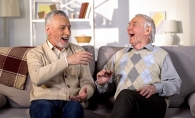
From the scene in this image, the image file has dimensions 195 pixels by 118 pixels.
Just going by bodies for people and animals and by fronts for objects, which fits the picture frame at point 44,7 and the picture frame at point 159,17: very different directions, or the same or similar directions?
same or similar directions

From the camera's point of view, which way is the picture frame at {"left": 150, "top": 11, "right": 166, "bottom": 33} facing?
toward the camera

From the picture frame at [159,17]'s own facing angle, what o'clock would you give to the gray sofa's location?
The gray sofa is roughly at 12 o'clock from the picture frame.

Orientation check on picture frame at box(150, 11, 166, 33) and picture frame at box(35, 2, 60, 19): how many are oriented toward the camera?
2

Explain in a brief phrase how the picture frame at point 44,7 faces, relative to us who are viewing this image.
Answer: facing the viewer

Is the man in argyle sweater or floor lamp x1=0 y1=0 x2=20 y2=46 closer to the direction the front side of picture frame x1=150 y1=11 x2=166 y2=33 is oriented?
the man in argyle sweater

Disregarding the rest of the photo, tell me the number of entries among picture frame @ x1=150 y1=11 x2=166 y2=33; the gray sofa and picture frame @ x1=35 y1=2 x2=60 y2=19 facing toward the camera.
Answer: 3

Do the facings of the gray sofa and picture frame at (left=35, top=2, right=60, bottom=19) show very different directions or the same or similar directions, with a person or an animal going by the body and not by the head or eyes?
same or similar directions

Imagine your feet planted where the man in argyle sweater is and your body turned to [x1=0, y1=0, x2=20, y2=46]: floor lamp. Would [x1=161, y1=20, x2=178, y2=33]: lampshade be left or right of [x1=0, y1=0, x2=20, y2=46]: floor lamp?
right

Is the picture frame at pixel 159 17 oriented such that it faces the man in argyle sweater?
yes

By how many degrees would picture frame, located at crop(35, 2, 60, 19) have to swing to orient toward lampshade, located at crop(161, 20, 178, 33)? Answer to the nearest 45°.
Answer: approximately 90° to its left

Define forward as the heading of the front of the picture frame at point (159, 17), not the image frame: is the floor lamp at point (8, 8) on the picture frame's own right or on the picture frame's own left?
on the picture frame's own right
